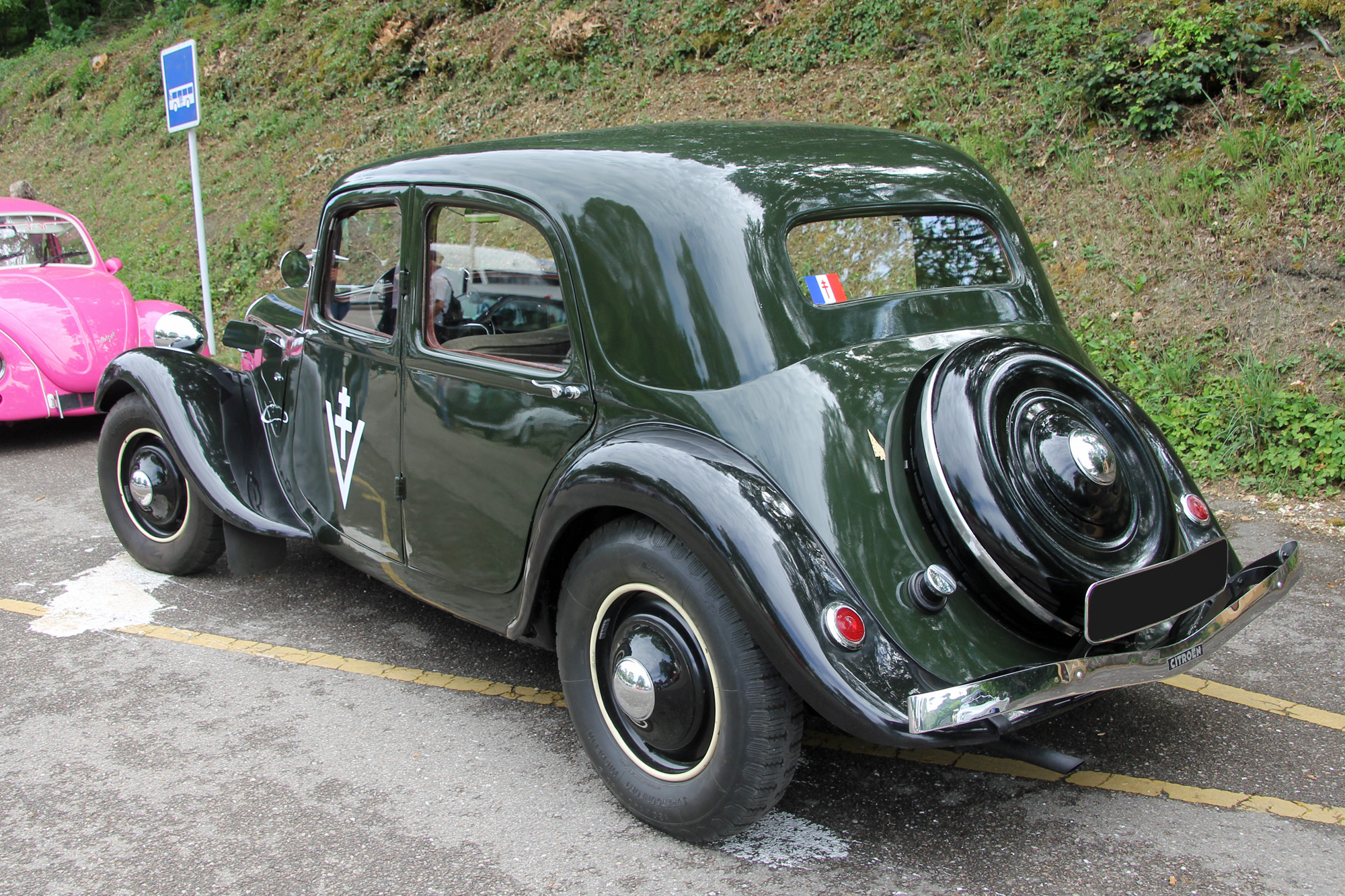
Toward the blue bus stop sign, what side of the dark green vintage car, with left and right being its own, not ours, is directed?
front

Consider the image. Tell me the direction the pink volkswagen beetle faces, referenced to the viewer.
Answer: facing the viewer and to the right of the viewer

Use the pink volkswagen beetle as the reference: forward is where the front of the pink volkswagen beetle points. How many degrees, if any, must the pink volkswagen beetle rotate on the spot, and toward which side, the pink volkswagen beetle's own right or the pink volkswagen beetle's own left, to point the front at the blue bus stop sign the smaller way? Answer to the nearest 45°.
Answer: approximately 90° to the pink volkswagen beetle's own left

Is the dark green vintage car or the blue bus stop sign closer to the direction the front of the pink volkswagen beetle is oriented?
the dark green vintage car

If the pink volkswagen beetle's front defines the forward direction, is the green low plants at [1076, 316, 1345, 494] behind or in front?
in front

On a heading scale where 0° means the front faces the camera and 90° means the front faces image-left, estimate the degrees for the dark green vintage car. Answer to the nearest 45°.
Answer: approximately 135°

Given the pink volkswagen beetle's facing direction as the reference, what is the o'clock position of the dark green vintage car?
The dark green vintage car is roughly at 1 o'clock from the pink volkswagen beetle.

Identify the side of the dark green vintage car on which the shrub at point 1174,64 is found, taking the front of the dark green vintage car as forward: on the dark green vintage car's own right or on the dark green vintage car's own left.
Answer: on the dark green vintage car's own right

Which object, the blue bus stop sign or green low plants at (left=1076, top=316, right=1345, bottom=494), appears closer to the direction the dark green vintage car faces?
the blue bus stop sign

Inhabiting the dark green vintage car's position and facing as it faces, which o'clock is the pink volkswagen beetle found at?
The pink volkswagen beetle is roughly at 12 o'clock from the dark green vintage car.

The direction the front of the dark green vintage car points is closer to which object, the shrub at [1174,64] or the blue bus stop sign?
the blue bus stop sign

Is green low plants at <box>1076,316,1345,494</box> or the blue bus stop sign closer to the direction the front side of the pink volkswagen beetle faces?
the green low plants
